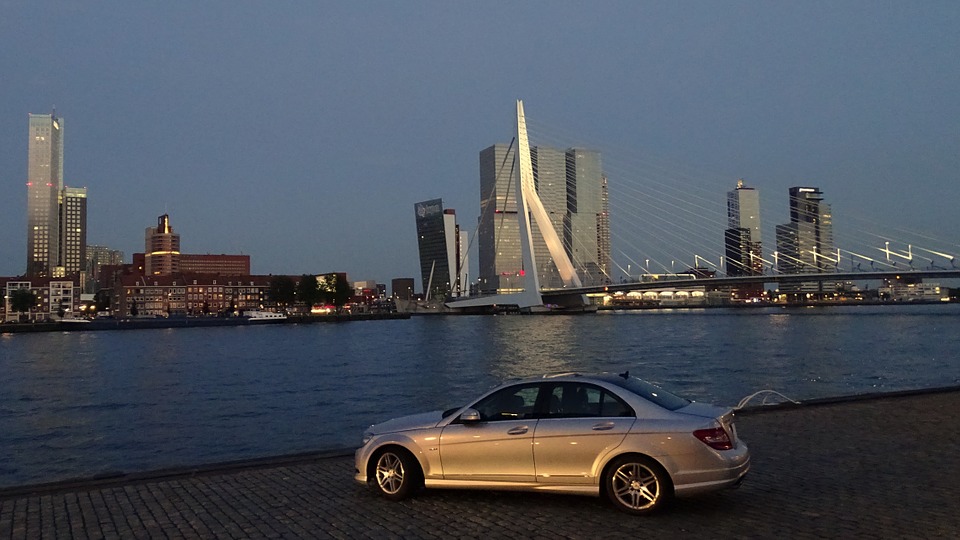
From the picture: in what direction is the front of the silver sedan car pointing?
to the viewer's left
